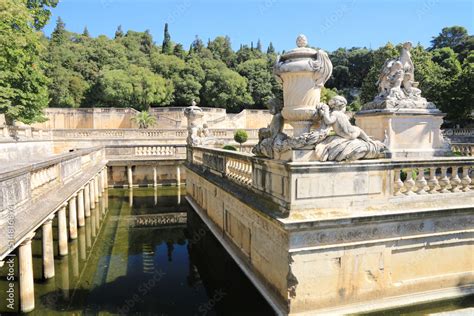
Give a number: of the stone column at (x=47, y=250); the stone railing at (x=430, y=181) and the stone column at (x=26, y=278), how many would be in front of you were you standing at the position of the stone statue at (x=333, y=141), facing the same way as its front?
2

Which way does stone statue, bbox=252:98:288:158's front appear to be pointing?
to the viewer's left

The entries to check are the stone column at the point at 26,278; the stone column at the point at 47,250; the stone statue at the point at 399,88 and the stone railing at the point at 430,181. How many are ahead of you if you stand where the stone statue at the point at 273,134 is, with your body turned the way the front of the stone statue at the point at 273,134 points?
2

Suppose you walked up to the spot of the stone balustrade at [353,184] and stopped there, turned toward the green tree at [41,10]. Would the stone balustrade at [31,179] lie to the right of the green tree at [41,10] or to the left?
left

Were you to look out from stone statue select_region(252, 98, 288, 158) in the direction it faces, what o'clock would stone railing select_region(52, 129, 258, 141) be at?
The stone railing is roughly at 2 o'clock from the stone statue.

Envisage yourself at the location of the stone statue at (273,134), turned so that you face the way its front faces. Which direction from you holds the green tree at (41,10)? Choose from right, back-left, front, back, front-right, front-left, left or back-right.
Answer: front-right

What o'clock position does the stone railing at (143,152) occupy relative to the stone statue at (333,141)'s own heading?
The stone railing is roughly at 2 o'clock from the stone statue.

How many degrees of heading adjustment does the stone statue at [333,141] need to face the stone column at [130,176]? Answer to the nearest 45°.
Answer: approximately 45° to its right
